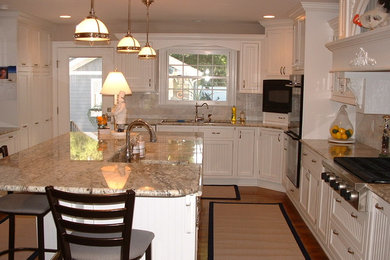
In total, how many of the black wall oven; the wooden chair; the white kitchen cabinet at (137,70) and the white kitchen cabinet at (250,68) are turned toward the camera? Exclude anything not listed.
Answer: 2

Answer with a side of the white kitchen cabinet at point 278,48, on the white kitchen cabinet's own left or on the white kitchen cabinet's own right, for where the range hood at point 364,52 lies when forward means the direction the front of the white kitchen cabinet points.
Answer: on the white kitchen cabinet's own left

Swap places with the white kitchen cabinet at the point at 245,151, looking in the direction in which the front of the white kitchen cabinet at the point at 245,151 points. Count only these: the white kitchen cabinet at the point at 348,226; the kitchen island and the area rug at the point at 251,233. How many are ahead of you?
3

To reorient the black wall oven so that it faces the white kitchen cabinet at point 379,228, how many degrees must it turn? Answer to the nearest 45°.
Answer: approximately 90° to its left

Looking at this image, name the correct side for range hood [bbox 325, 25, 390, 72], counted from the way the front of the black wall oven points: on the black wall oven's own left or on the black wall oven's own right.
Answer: on the black wall oven's own left

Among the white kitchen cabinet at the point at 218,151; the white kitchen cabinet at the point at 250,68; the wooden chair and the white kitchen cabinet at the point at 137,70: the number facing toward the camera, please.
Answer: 3

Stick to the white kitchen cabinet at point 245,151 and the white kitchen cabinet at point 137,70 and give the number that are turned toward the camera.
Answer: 2

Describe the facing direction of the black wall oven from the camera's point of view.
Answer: facing to the left of the viewer
